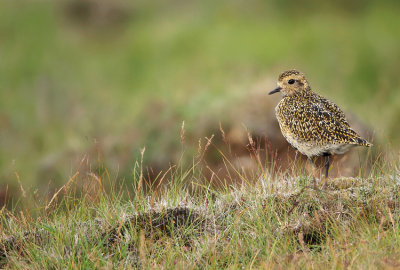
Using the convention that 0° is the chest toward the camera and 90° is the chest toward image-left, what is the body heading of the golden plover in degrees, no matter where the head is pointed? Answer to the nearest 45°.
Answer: approximately 90°
